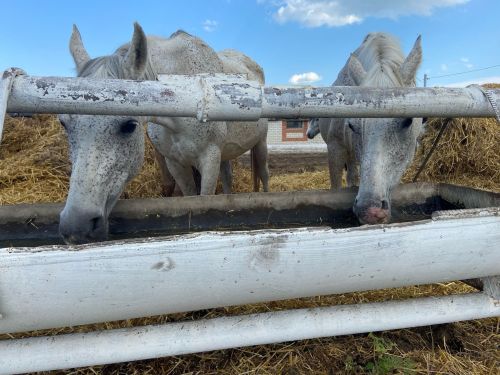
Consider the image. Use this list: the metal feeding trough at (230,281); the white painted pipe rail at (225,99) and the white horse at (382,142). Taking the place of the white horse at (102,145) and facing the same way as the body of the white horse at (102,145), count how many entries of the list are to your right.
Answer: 0

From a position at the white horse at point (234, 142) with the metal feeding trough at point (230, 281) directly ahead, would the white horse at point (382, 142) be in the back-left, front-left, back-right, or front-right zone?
front-left

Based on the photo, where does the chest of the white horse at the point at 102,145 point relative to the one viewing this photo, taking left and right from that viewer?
facing the viewer and to the left of the viewer

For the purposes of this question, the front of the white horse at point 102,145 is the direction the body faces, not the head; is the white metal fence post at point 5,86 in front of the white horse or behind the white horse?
in front

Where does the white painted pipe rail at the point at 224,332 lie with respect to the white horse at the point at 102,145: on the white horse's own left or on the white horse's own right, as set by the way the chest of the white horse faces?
on the white horse's own left

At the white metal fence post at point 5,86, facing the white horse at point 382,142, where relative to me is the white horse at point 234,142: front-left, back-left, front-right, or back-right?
front-left
